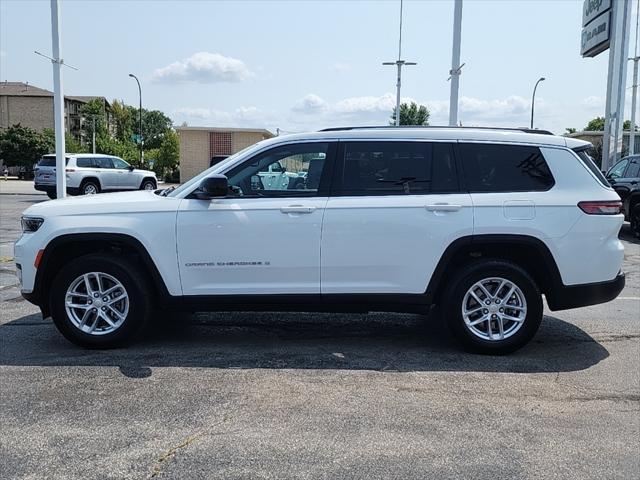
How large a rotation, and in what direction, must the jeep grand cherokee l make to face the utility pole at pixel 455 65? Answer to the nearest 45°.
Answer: approximately 90° to its right

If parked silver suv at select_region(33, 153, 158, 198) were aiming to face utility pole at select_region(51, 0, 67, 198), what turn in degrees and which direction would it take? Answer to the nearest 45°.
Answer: approximately 135° to its right

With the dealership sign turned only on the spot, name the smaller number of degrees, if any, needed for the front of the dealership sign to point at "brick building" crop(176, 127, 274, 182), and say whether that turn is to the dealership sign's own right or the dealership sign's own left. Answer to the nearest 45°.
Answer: approximately 90° to the dealership sign's own right

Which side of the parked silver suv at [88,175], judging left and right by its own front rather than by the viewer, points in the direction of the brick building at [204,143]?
front

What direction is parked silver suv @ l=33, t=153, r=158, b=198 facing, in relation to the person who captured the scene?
facing away from the viewer and to the right of the viewer

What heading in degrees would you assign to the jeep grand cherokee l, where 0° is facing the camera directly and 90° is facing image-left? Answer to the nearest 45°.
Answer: approximately 90°

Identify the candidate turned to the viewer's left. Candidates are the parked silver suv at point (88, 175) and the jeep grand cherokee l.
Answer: the jeep grand cherokee l

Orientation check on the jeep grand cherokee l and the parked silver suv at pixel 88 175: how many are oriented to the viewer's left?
1

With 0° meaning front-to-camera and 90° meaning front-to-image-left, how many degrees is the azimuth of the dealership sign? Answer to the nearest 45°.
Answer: approximately 45°
